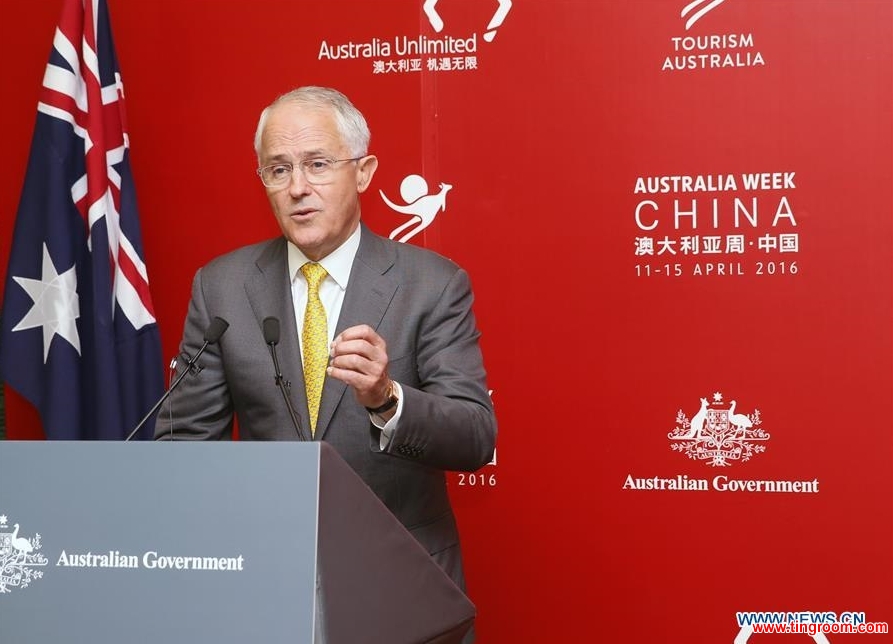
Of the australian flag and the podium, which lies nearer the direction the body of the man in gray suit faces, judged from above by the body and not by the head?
the podium

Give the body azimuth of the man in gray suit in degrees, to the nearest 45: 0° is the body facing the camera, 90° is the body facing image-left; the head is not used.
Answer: approximately 45°

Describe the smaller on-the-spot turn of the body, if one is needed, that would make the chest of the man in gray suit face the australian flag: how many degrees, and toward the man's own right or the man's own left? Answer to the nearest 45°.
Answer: approximately 90° to the man's own right
